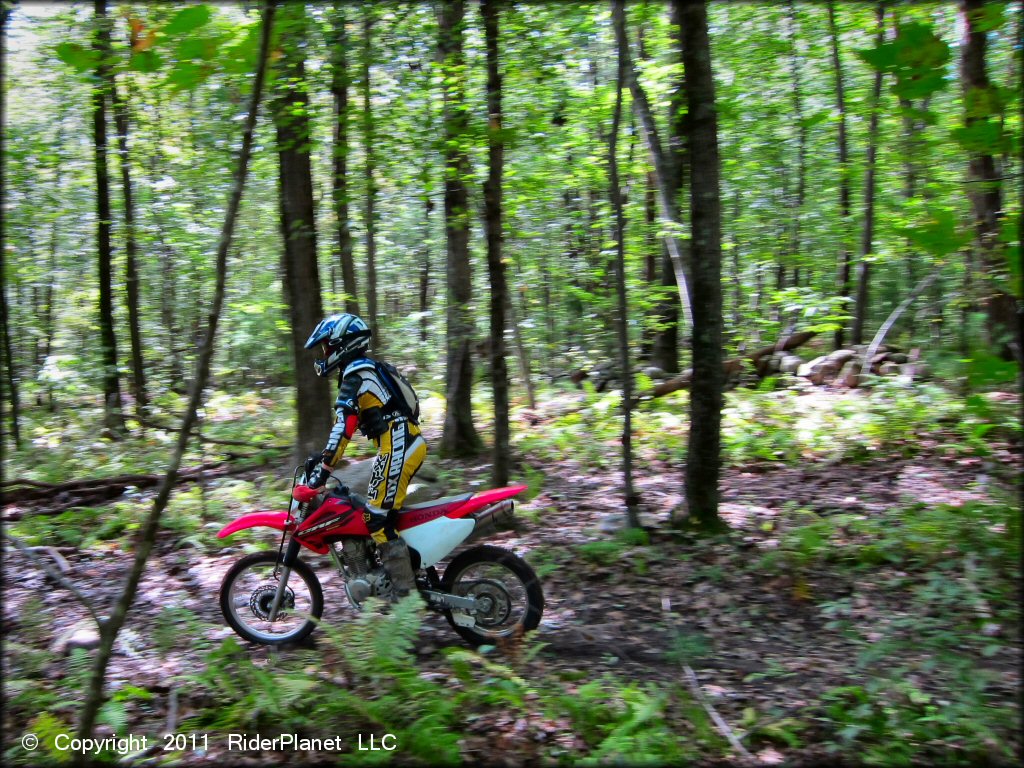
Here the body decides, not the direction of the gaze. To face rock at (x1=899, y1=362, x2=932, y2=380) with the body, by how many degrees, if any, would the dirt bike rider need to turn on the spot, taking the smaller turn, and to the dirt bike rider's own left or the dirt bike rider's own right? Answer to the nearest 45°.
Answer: approximately 135° to the dirt bike rider's own right

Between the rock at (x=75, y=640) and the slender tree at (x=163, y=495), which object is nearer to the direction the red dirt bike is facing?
the rock

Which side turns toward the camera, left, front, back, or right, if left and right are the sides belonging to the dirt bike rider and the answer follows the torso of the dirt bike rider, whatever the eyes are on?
left

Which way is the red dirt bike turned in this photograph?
to the viewer's left

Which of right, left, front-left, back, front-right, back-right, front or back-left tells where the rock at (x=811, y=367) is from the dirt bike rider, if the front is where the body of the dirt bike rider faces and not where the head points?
back-right

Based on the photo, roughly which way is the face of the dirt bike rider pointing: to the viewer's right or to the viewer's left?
to the viewer's left

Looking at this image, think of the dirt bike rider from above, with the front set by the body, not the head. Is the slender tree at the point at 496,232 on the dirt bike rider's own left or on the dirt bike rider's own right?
on the dirt bike rider's own right

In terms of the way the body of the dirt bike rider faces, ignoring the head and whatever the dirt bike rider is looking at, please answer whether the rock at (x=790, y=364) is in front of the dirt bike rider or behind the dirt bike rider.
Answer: behind

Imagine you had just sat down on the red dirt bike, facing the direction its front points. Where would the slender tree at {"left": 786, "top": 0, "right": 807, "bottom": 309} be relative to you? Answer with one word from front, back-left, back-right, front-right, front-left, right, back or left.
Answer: back-right

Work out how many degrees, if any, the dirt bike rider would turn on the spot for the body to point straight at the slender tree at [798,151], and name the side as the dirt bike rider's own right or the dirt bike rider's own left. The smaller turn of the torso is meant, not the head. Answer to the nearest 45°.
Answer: approximately 135° to the dirt bike rider's own right

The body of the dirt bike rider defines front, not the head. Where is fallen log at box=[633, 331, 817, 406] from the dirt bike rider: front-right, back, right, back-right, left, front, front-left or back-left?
back-right

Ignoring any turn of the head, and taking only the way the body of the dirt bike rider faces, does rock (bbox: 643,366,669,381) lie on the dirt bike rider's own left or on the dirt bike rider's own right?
on the dirt bike rider's own right

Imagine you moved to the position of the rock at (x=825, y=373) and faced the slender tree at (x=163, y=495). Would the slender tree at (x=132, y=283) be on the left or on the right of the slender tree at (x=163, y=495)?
right

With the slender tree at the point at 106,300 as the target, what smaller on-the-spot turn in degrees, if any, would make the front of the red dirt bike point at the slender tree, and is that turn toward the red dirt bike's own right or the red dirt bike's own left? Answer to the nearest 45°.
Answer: approximately 45° to the red dirt bike's own right

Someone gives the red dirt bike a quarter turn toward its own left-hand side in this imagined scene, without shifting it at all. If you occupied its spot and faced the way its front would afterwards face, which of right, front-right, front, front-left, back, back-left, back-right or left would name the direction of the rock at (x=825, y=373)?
back-left
